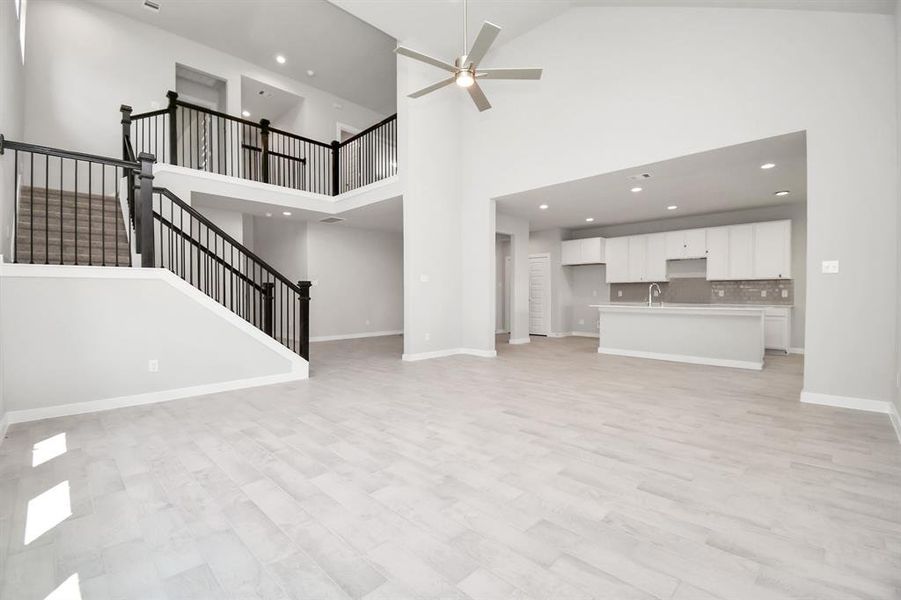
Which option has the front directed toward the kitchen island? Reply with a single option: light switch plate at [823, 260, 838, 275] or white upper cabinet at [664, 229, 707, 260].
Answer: the white upper cabinet

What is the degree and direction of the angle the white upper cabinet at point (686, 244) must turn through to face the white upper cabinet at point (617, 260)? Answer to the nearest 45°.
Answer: approximately 90° to its right

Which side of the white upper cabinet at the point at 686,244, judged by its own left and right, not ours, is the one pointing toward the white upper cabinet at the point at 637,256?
right

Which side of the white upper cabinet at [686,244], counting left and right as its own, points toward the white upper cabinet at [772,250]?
left

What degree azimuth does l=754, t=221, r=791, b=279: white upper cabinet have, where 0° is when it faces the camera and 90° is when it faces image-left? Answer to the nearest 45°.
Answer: approximately 0°

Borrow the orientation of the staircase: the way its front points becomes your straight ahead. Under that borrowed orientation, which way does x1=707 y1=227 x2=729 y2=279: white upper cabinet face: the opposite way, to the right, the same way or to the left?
to the right

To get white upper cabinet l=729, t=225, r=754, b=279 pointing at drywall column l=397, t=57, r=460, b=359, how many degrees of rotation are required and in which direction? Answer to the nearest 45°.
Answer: approximately 45° to its right

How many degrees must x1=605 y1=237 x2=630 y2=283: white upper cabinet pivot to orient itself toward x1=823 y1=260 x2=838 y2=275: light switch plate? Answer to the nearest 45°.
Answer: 0° — it already faces it

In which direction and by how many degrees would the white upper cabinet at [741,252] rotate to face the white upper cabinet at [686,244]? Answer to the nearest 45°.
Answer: approximately 90° to its right

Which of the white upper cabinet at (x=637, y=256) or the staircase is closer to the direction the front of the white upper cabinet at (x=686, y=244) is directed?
the staircase
